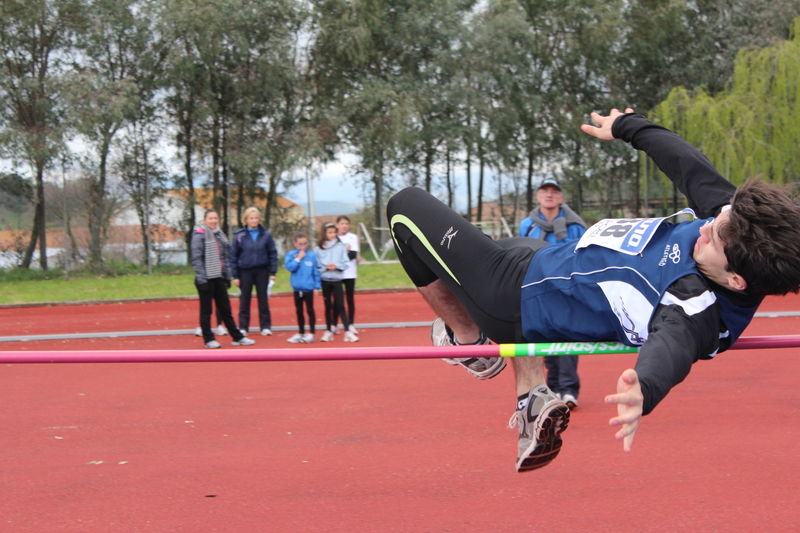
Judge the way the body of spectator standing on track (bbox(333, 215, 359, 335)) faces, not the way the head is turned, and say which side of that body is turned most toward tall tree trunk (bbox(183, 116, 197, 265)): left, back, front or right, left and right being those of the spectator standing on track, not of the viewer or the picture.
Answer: back

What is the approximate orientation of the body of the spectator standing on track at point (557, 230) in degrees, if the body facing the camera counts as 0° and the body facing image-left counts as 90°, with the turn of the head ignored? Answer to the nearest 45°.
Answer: approximately 0°

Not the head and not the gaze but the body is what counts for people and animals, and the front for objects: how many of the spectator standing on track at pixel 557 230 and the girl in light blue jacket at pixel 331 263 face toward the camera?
2

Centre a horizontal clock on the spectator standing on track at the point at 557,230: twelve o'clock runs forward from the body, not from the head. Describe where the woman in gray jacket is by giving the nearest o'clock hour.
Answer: The woman in gray jacket is roughly at 4 o'clock from the spectator standing on track.

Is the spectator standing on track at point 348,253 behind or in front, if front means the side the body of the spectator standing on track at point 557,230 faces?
behind

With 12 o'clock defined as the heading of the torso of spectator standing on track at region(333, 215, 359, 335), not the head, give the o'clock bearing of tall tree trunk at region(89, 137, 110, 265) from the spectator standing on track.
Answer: The tall tree trunk is roughly at 5 o'clock from the spectator standing on track.

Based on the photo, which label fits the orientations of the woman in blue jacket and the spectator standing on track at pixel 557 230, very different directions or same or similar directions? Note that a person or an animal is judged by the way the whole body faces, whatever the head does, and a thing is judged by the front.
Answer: same or similar directions

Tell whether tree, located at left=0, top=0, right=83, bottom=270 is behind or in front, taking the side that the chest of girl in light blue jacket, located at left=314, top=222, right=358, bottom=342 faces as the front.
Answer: behind

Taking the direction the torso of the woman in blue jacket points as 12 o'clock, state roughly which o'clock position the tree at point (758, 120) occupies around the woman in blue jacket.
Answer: The tree is roughly at 8 o'clock from the woman in blue jacket.

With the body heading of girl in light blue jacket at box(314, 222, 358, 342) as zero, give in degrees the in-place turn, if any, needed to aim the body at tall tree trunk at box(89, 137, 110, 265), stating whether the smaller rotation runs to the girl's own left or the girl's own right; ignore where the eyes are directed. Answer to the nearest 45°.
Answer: approximately 135° to the girl's own right

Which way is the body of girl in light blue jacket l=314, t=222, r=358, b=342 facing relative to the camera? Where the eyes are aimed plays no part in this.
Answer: toward the camera

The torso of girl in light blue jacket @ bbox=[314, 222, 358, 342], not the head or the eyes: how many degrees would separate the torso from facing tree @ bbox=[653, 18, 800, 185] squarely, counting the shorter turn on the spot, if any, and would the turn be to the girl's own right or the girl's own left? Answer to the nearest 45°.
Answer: approximately 135° to the girl's own left

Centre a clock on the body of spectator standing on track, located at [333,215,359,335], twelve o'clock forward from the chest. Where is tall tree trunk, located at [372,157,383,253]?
The tall tree trunk is roughly at 6 o'clock from the spectator standing on track.

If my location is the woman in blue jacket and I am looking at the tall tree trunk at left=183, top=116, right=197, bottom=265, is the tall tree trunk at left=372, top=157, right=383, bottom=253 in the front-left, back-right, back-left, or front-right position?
front-right

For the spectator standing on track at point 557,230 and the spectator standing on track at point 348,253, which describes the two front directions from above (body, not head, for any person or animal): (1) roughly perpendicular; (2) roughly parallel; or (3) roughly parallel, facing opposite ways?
roughly parallel

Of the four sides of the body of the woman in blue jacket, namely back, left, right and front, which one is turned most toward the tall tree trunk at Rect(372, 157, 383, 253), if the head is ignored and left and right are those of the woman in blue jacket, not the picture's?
back
